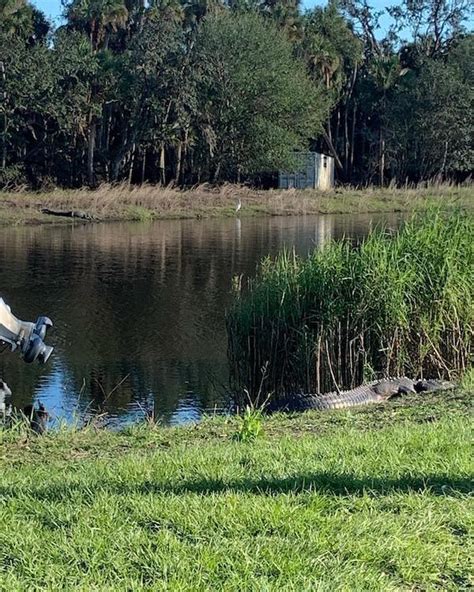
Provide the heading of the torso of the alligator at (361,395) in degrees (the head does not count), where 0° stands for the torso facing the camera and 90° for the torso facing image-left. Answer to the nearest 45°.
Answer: approximately 270°

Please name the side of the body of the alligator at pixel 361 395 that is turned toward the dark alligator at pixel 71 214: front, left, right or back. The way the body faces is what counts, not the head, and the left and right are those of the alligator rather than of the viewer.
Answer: left

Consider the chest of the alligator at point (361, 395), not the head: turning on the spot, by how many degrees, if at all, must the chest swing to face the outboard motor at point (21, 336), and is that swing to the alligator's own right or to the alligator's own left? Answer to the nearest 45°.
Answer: approximately 180°
